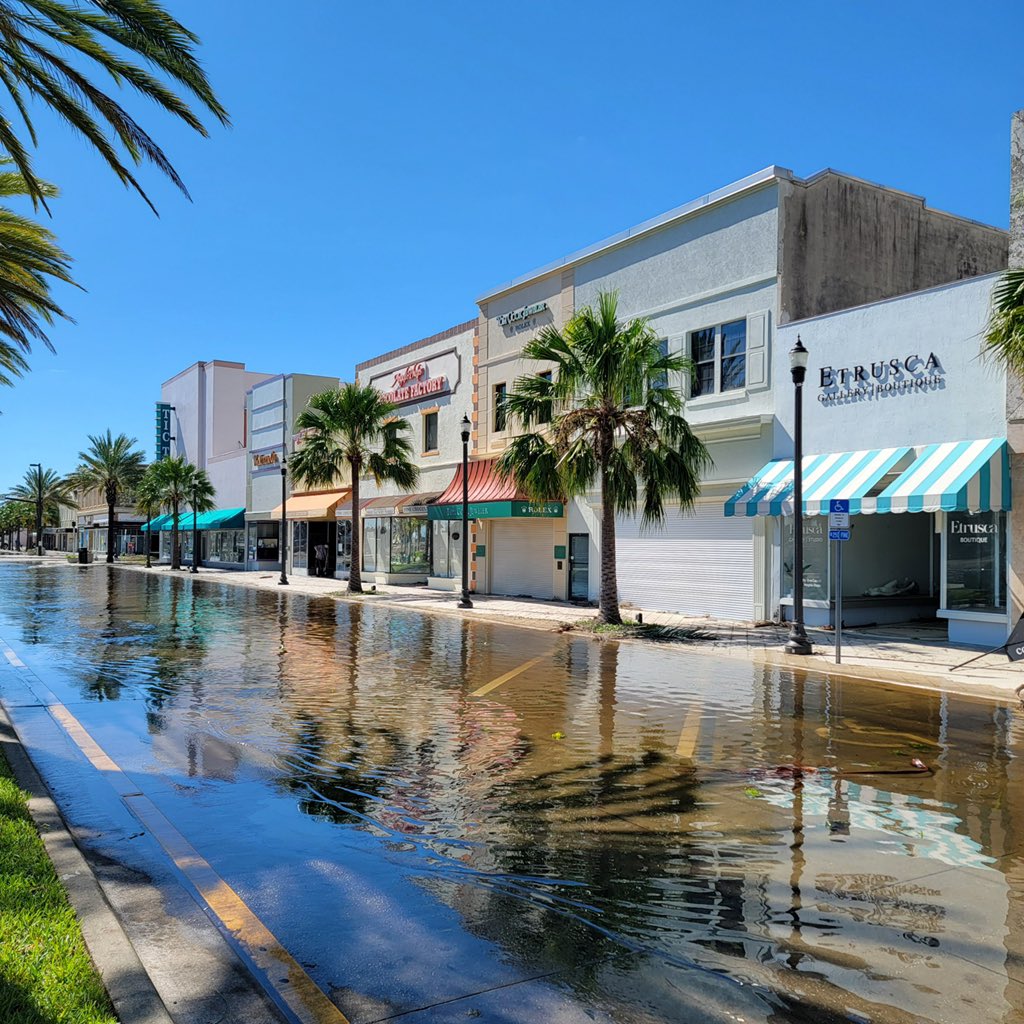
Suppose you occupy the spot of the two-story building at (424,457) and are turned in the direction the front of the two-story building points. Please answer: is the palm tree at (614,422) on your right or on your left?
on your left

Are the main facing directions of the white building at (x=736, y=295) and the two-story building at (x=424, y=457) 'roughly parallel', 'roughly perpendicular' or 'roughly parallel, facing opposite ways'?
roughly parallel

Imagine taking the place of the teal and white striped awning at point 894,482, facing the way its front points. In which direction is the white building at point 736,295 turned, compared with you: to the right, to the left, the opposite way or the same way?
the same way

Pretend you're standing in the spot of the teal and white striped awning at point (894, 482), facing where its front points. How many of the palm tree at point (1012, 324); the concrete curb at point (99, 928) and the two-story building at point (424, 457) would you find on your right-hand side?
1

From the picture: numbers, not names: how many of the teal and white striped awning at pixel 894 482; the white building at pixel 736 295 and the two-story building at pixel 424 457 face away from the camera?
0

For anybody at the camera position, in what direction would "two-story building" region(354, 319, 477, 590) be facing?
facing the viewer and to the left of the viewer

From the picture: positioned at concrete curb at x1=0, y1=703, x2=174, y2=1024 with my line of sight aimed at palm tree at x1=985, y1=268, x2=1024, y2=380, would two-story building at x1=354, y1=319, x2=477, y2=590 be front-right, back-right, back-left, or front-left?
front-left

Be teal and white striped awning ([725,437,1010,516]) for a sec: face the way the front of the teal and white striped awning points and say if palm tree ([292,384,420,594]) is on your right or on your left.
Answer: on your right

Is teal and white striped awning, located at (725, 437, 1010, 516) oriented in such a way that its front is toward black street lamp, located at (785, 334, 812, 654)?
yes

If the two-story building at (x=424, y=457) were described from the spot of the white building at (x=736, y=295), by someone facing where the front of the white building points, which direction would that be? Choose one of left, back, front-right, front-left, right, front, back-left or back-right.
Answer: right

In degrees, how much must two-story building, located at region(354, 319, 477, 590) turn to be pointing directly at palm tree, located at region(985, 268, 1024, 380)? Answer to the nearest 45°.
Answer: approximately 45° to its left

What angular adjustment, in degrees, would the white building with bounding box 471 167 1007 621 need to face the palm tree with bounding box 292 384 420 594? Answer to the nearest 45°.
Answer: approximately 90° to its right

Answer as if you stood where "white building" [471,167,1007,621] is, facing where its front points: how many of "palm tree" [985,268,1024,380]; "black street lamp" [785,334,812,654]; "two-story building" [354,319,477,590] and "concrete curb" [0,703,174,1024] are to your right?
1

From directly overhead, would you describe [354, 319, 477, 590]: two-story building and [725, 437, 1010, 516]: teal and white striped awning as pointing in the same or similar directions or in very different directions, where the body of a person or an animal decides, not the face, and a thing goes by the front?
same or similar directions

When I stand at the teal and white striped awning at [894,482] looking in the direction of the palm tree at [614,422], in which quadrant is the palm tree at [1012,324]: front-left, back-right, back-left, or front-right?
back-left

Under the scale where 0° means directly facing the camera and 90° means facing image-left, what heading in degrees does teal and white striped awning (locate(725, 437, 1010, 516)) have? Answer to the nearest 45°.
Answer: approximately 45°
